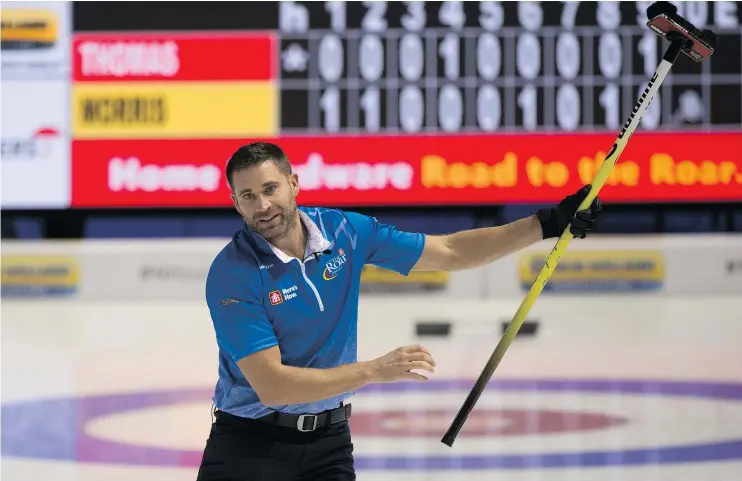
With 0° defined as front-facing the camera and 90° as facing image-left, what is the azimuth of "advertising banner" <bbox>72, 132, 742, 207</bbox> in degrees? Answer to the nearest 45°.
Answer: approximately 0°

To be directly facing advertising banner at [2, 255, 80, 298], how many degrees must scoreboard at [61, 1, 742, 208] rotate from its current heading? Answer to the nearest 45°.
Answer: approximately 90° to its right

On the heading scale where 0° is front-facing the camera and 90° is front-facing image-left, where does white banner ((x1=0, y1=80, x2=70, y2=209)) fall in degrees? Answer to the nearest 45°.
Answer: approximately 0°

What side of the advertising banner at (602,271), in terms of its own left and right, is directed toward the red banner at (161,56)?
right

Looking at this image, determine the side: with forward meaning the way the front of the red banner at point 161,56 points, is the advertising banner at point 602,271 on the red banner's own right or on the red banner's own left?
on the red banner's own left

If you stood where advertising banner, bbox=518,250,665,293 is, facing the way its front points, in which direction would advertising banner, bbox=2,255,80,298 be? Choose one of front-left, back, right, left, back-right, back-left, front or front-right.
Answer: right

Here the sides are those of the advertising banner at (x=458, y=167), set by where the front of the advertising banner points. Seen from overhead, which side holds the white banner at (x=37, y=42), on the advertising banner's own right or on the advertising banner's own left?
on the advertising banner's own right
